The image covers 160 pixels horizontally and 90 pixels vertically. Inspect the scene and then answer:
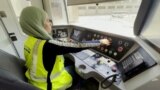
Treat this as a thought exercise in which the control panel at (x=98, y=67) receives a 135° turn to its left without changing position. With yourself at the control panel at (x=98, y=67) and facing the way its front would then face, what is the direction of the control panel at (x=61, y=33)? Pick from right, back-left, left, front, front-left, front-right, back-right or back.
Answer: back-left

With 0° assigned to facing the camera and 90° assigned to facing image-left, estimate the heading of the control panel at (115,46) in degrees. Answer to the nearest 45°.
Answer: approximately 45°

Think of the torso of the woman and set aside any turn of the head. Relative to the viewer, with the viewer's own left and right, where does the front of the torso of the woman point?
facing away from the viewer and to the right of the viewer

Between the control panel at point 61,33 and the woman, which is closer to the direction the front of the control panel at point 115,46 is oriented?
the woman

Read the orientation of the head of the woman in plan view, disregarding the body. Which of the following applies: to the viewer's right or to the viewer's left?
to the viewer's right

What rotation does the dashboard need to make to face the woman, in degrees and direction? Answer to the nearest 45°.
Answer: approximately 45° to its right

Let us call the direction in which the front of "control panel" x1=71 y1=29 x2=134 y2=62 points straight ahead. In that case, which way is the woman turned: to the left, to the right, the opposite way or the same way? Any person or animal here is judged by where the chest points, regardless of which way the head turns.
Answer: the opposite way

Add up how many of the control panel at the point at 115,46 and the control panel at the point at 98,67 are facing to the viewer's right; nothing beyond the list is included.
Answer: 0

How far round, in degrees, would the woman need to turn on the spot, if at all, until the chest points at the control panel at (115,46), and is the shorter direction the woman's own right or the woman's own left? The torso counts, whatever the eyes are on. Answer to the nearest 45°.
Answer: approximately 45° to the woman's own right

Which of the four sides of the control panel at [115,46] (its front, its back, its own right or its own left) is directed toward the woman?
front
